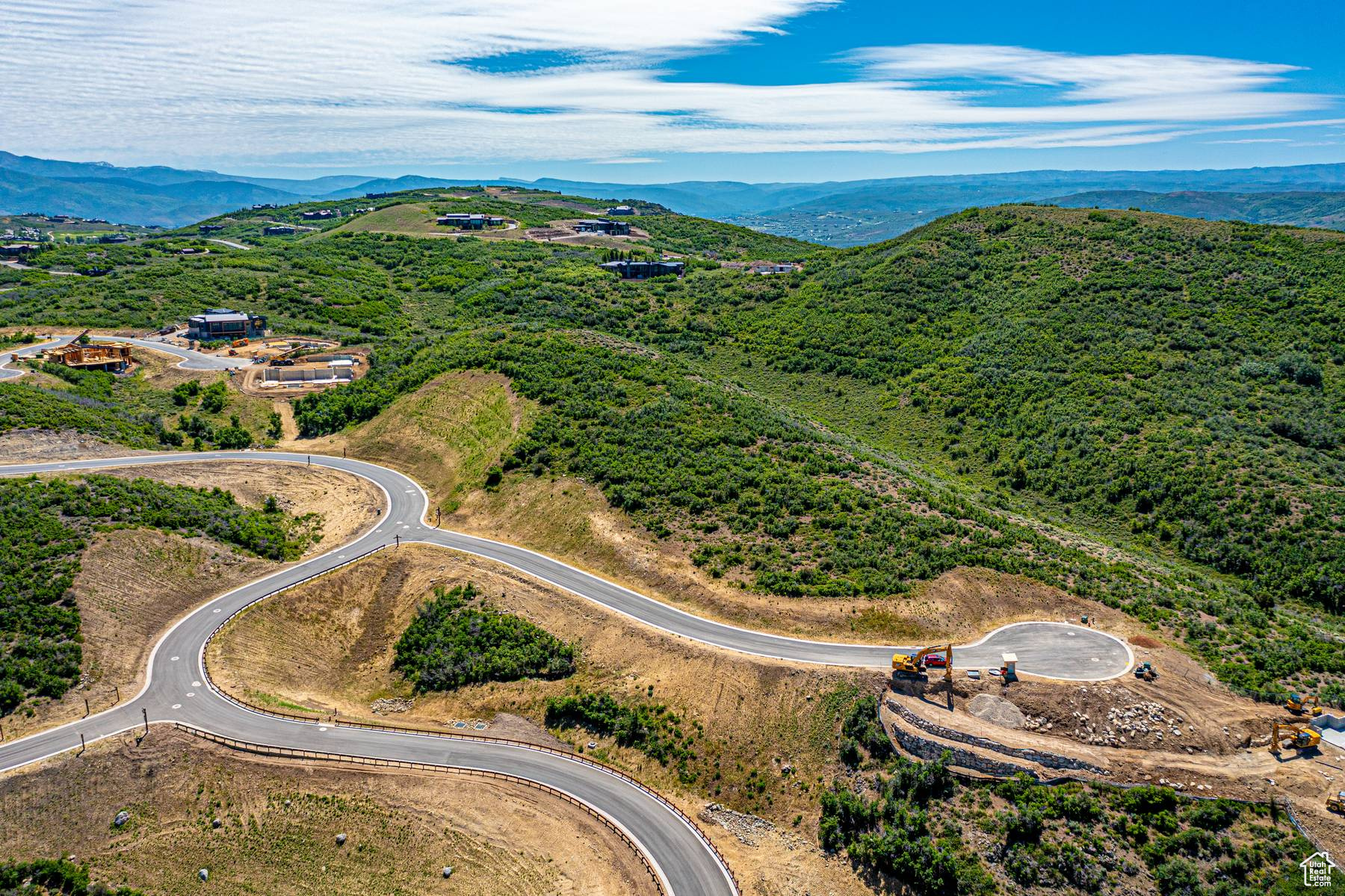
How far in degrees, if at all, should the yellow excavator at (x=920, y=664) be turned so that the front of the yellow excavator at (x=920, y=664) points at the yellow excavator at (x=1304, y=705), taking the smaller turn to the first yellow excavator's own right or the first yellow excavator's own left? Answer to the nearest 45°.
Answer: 0° — it already faces it

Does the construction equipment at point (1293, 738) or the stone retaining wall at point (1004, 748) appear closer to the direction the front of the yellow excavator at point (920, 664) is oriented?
the construction equipment

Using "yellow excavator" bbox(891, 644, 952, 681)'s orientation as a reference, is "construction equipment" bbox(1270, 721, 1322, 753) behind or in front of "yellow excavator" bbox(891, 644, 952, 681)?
in front

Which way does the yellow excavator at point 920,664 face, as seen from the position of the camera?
facing to the right of the viewer

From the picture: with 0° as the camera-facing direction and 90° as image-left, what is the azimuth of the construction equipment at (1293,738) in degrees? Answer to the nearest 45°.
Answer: approximately 90°

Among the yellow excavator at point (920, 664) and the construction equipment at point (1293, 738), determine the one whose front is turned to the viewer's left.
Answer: the construction equipment

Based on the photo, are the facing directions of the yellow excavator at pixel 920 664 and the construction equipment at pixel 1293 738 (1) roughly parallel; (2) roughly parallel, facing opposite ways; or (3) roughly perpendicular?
roughly parallel, facing opposite ways

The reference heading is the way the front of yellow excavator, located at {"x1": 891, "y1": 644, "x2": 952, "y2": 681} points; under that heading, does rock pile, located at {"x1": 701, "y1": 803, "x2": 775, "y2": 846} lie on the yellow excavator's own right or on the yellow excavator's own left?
on the yellow excavator's own right

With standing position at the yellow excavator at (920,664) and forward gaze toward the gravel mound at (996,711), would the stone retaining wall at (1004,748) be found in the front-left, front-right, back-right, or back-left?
front-right

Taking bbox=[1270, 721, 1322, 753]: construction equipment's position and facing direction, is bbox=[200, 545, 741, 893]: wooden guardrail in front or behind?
in front

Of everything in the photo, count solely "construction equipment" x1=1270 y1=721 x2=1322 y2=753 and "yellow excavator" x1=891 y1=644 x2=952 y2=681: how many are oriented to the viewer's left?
1
